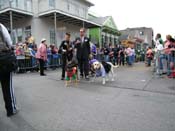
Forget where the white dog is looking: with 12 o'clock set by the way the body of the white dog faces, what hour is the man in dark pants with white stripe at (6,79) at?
The man in dark pants with white stripe is roughly at 11 o'clock from the white dog.

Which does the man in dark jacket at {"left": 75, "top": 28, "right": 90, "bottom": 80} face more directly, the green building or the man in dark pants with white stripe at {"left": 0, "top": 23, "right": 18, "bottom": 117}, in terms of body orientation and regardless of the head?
the man in dark pants with white stripe

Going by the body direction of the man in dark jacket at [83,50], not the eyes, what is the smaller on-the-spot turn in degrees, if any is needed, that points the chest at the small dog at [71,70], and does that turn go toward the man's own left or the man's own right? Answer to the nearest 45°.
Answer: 0° — they already face it

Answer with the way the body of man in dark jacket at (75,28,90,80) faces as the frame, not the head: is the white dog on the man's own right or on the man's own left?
on the man's own left

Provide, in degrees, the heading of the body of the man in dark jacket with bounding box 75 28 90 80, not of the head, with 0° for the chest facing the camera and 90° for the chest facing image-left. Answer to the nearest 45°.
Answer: approximately 0°

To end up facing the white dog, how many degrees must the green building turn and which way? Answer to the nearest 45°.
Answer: approximately 45° to its right

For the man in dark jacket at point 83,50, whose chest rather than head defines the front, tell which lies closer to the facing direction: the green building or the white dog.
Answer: the white dog

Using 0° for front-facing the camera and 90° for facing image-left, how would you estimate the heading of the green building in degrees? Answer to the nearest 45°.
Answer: approximately 315°

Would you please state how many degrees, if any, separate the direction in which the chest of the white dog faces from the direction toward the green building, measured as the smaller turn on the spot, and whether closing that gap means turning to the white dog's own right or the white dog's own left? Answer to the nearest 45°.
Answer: approximately 135° to the white dog's own right

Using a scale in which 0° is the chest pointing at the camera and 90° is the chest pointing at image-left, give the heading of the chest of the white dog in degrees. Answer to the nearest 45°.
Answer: approximately 45°

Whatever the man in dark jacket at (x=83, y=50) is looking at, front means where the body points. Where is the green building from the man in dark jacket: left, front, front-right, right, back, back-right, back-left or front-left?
back
